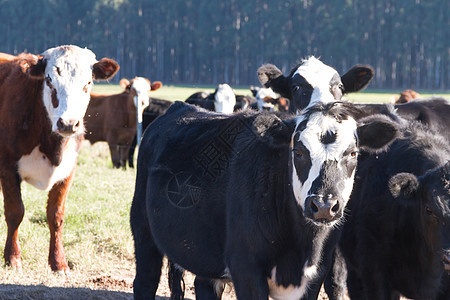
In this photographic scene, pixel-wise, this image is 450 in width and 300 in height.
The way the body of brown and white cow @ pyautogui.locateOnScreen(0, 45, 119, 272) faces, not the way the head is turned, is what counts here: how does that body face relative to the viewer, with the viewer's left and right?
facing the viewer and to the right of the viewer

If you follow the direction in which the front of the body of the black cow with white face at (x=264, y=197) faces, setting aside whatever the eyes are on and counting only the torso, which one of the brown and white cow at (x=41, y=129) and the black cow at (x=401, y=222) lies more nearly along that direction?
the black cow

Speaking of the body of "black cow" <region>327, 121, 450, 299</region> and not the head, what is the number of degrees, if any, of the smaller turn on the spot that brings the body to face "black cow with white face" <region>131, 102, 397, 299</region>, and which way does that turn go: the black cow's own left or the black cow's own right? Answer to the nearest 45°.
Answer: approximately 90° to the black cow's own right

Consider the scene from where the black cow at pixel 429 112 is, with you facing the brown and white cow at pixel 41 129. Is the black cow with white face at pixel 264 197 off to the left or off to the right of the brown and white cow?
left

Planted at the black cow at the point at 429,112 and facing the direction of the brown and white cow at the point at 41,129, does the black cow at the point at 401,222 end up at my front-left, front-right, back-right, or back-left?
front-left

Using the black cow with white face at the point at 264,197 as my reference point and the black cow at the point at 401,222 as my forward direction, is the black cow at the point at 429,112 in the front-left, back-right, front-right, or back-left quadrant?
front-left

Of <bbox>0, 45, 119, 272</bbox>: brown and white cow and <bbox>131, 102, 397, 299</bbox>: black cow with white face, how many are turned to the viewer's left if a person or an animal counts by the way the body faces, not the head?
0
